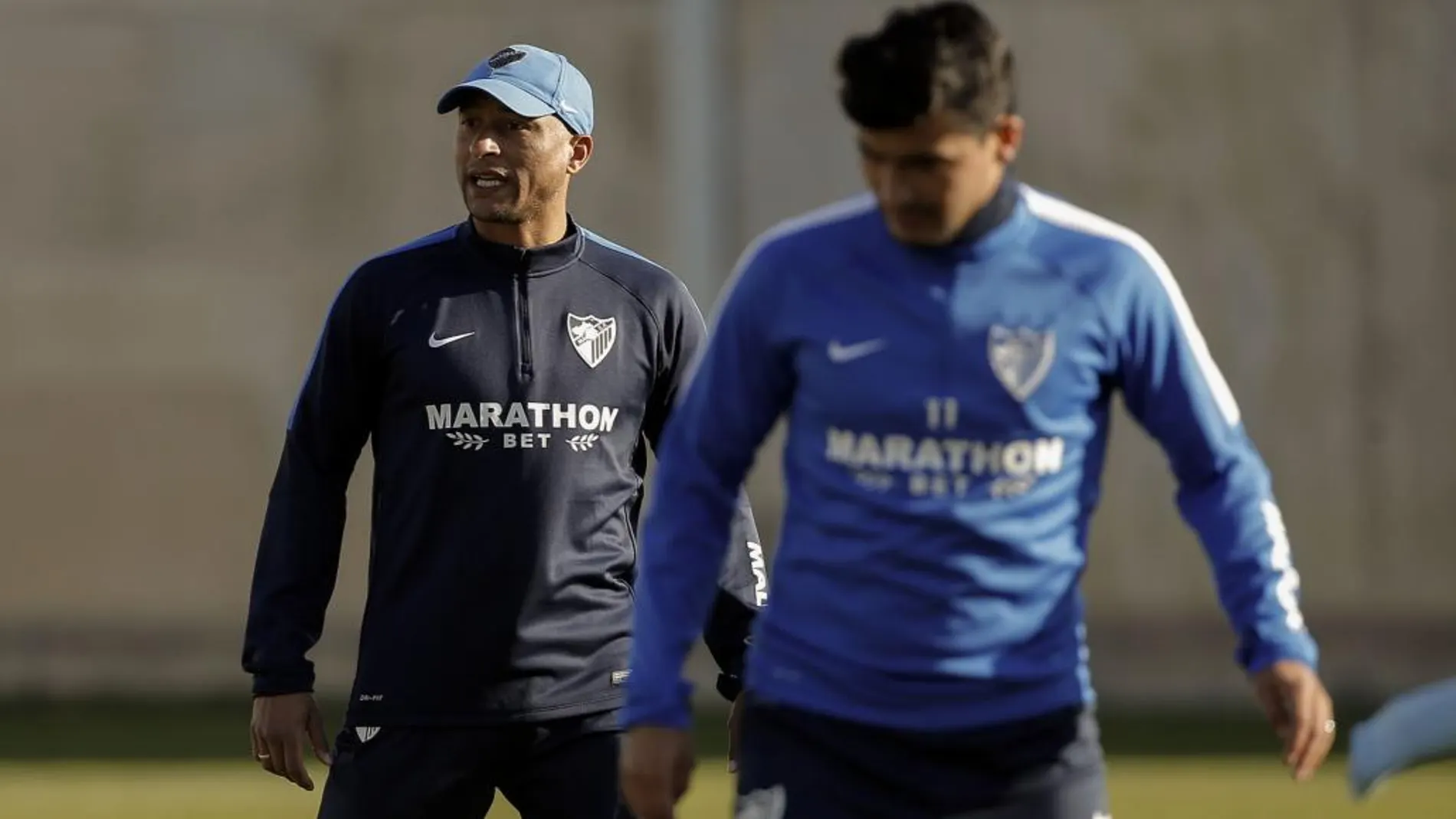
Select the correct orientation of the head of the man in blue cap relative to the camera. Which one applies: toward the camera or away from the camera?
toward the camera

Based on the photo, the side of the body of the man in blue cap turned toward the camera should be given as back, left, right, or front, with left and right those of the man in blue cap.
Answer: front
